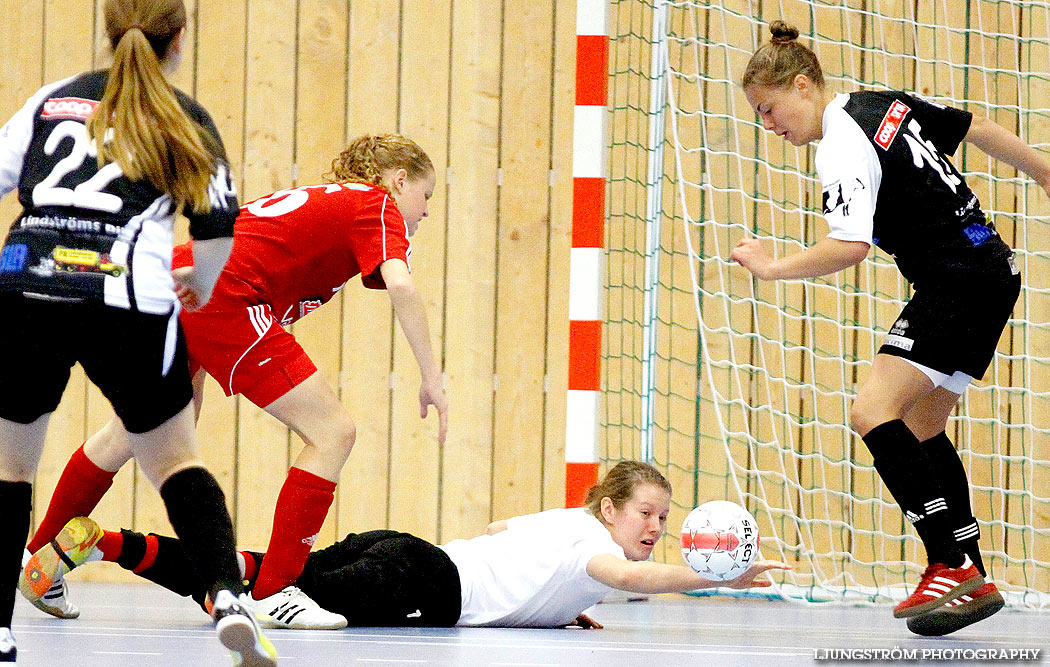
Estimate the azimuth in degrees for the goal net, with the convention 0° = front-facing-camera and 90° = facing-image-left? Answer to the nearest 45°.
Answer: approximately 0°

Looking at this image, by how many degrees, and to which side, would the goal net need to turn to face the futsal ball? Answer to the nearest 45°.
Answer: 0° — it already faces it

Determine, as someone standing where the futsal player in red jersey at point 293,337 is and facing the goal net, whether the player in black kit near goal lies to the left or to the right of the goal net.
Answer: right

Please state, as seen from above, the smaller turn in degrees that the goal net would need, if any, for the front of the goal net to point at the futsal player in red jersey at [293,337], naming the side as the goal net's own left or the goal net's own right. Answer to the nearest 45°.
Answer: approximately 45° to the goal net's own right

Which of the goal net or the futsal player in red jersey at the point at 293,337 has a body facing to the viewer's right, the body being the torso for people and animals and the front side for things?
the futsal player in red jersey

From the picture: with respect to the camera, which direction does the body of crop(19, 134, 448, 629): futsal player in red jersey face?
to the viewer's right

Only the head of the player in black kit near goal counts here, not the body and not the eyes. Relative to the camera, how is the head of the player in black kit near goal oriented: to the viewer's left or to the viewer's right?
to the viewer's left

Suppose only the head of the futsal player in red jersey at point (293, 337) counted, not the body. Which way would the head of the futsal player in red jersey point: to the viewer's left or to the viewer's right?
to the viewer's right

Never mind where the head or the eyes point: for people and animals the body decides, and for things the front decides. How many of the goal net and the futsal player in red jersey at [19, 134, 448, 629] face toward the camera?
1

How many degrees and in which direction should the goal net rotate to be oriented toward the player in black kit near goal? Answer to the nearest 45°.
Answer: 0° — it already faces them
